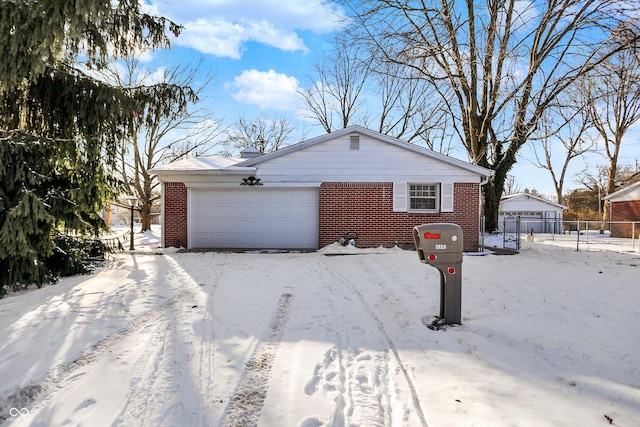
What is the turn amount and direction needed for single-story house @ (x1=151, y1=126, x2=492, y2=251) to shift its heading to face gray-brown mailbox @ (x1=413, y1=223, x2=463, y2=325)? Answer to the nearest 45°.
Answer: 0° — it already faces it

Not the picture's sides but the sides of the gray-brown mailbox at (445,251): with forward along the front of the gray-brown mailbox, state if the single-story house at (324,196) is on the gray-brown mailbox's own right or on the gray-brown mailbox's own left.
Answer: on the gray-brown mailbox's own right

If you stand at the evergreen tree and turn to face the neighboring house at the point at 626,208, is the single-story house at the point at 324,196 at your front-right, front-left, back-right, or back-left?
front-left

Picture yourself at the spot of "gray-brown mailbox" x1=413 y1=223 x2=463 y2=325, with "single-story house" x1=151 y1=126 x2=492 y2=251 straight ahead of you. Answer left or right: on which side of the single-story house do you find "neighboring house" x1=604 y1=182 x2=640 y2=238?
right

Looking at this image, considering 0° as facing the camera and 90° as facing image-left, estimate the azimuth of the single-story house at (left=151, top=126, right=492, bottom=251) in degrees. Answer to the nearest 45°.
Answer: approximately 0°

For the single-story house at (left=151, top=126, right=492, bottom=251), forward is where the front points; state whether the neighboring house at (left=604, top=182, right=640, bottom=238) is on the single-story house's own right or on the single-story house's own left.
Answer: on the single-story house's own left

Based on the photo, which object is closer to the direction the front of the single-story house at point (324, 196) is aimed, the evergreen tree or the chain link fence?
the evergreen tree

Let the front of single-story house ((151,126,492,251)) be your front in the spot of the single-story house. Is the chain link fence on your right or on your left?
on your left

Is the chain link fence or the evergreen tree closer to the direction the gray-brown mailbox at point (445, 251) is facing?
the evergreen tree
